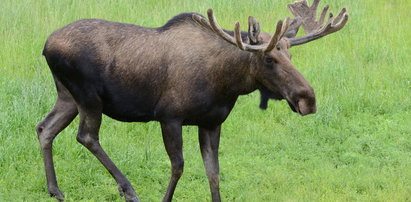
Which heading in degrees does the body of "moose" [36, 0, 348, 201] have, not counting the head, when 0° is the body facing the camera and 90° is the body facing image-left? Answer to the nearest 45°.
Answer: approximately 270°
